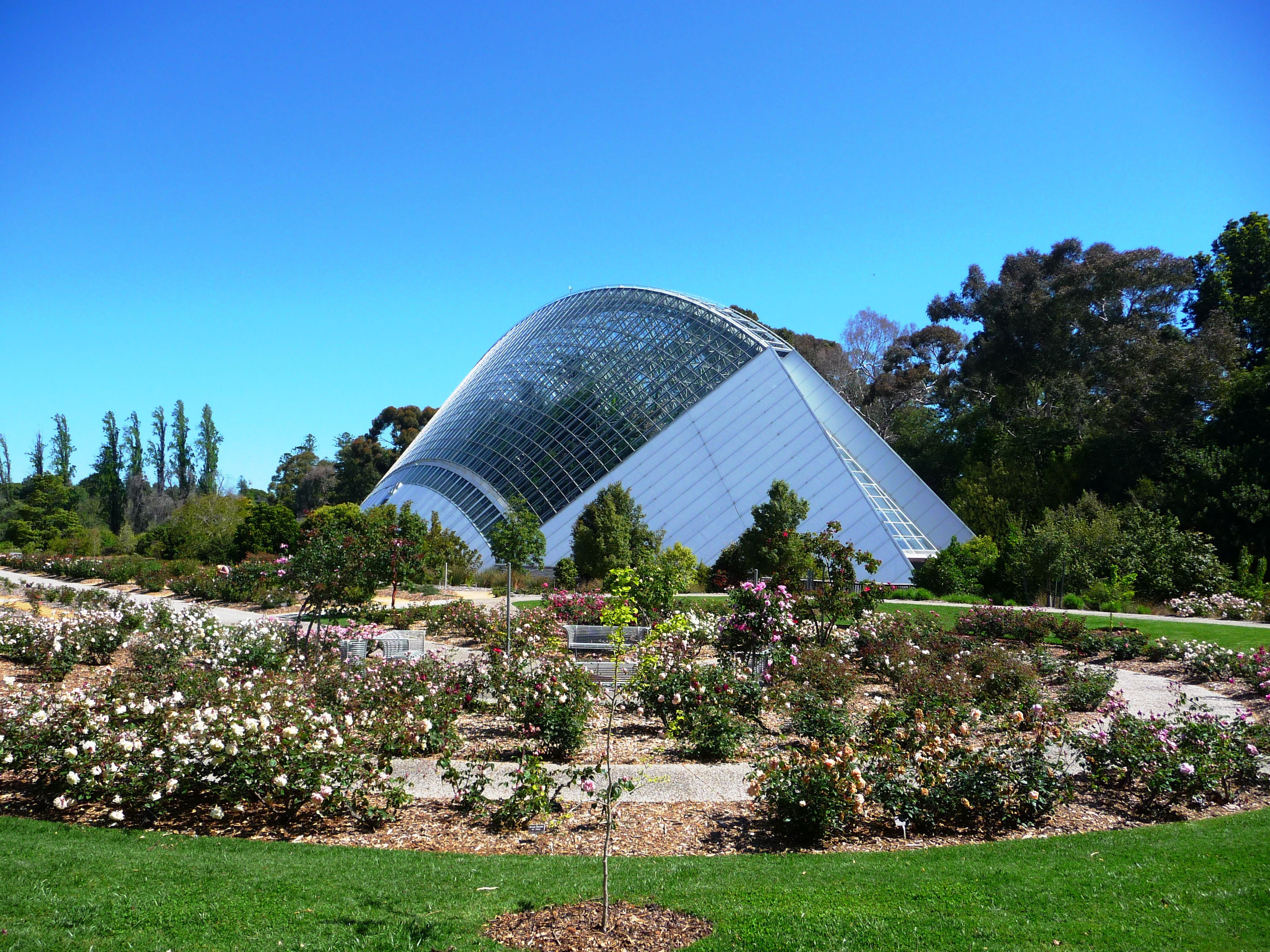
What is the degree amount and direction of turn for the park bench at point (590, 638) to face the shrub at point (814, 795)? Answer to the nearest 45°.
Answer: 0° — it already faces it

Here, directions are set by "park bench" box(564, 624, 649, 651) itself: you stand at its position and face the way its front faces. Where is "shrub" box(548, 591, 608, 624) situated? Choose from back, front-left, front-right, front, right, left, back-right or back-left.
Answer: back

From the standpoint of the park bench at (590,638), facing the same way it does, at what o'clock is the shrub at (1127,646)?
The shrub is roughly at 9 o'clock from the park bench.

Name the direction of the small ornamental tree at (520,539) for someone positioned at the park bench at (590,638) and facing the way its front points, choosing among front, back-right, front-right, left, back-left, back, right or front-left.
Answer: back

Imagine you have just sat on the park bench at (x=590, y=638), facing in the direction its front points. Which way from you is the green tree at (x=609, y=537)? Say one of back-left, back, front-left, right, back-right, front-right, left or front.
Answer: back

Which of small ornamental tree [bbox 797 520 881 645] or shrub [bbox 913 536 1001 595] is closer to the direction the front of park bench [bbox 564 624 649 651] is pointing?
the small ornamental tree
